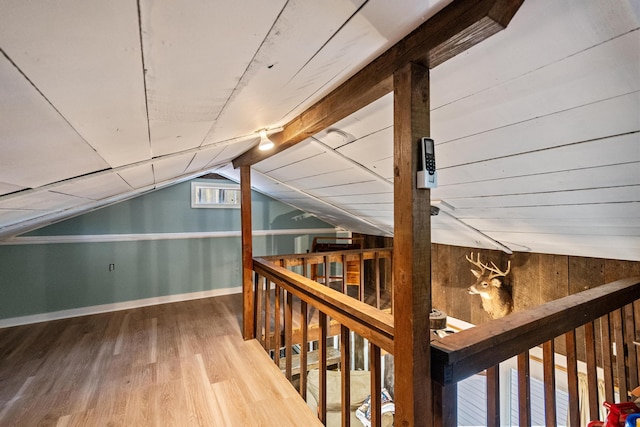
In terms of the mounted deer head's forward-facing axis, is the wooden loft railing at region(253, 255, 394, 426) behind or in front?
in front

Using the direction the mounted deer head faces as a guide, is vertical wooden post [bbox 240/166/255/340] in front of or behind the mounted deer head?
in front

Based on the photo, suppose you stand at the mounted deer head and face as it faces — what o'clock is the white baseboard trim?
The white baseboard trim is roughly at 1 o'clock from the mounted deer head.

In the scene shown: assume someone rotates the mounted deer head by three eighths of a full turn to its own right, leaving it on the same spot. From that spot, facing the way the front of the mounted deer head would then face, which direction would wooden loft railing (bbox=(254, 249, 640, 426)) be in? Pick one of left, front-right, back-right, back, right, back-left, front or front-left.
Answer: back

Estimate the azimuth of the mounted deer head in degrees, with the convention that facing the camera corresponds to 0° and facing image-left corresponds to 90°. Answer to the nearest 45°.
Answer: approximately 45°

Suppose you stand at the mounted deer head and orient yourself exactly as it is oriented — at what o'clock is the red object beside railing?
The red object beside railing is roughly at 10 o'clock from the mounted deer head.

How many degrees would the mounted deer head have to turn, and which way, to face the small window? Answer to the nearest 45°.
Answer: approximately 45° to its right
